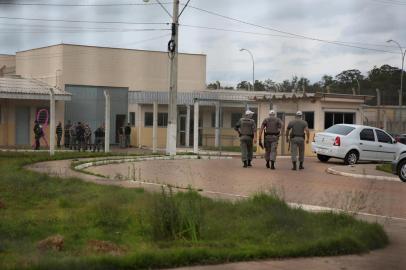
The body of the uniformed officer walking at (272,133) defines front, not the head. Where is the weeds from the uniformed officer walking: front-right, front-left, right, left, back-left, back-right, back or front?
back

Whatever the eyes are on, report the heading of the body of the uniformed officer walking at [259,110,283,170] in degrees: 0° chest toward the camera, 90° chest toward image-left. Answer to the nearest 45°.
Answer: approximately 180°

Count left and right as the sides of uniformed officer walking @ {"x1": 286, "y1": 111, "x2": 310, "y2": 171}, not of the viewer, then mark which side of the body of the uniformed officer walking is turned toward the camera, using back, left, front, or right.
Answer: back

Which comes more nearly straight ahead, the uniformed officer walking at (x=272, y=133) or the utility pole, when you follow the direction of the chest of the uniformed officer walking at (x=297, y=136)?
the utility pole

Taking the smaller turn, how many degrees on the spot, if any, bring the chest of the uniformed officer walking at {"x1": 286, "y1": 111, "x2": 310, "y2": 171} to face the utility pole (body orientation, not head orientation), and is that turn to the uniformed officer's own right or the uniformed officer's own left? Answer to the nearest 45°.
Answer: approximately 45° to the uniformed officer's own left

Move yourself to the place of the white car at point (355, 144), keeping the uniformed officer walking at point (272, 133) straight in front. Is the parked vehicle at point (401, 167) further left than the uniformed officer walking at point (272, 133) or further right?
left

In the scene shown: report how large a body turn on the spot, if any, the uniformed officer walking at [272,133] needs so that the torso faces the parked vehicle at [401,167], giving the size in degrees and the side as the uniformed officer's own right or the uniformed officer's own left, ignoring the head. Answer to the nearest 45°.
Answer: approximately 90° to the uniformed officer's own right

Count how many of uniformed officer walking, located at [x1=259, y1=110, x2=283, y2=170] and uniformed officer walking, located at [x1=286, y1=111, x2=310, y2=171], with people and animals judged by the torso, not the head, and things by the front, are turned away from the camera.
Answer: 2
